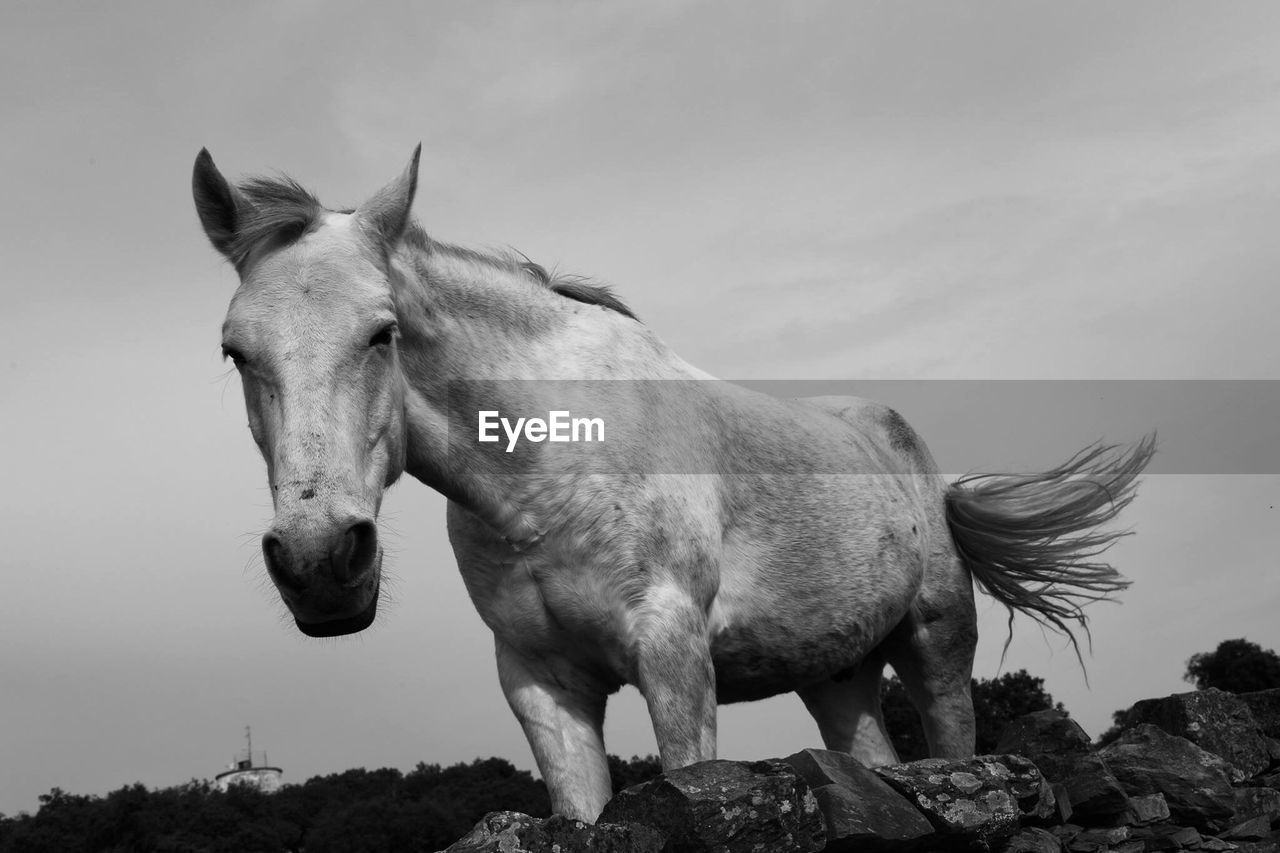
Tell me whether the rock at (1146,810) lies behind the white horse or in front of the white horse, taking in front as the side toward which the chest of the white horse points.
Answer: behind

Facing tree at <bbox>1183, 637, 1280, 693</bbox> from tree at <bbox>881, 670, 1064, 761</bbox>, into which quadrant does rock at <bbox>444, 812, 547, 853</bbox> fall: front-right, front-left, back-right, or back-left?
back-right

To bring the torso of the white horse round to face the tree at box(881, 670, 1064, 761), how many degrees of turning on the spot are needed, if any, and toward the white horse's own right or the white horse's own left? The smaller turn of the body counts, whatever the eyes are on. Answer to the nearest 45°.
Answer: approximately 135° to the white horse's own right

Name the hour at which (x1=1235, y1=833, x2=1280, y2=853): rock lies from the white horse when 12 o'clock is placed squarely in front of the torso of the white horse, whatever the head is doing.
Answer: The rock is roughly at 7 o'clock from the white horse.

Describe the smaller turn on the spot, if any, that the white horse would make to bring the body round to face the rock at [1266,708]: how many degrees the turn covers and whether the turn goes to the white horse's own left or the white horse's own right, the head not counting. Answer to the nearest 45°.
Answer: approximately 180°
